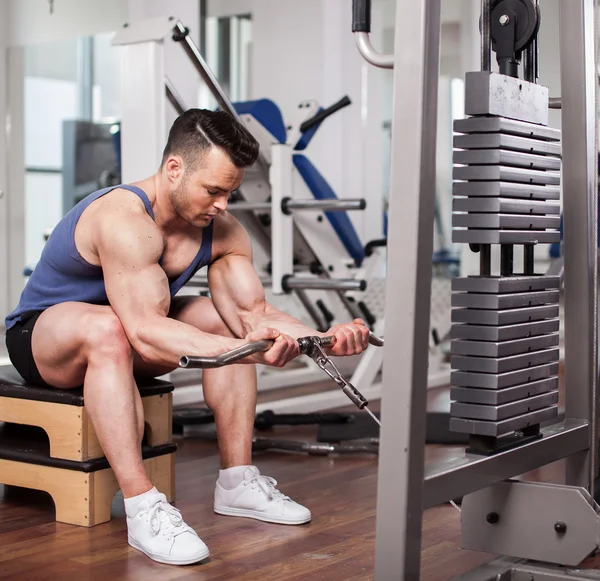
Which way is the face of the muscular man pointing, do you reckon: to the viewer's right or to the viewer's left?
to the viewer's right

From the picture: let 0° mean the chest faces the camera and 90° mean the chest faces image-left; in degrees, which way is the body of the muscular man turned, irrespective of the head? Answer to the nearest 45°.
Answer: approximately 315°

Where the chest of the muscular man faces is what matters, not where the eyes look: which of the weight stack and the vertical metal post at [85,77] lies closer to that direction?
the weight stack

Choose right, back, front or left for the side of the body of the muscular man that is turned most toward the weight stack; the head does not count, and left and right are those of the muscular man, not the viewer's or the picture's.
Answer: front
